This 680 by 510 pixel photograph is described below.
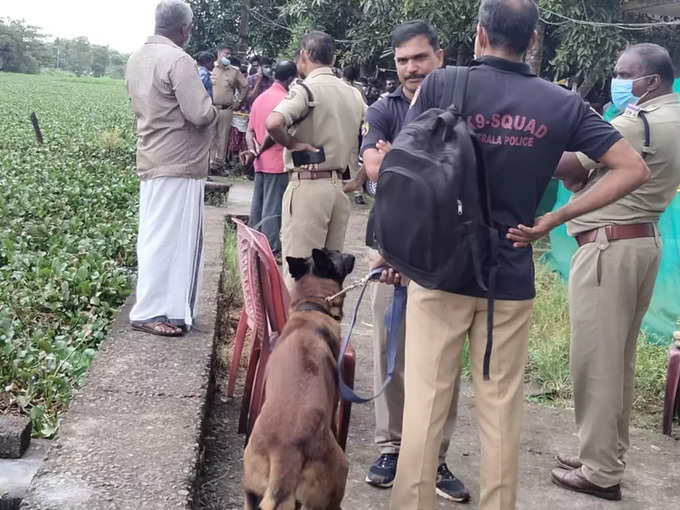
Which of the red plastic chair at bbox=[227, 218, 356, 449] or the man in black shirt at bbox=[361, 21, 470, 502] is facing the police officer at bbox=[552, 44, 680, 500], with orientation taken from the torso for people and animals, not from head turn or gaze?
the red plastic chair

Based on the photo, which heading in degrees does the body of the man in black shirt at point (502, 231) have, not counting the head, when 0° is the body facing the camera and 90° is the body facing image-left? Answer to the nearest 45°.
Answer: approximately 180°

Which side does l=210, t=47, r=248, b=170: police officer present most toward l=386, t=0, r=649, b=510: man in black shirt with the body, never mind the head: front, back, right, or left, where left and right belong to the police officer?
front

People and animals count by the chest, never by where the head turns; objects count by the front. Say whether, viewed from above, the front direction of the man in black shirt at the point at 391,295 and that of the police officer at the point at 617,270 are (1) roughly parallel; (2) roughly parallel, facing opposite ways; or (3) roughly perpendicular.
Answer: roughly perpendicular

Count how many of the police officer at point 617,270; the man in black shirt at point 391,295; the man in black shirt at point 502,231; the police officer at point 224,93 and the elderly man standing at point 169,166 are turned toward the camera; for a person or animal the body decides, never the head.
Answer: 2

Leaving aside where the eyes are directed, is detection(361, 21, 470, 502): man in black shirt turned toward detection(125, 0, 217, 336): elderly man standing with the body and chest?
no

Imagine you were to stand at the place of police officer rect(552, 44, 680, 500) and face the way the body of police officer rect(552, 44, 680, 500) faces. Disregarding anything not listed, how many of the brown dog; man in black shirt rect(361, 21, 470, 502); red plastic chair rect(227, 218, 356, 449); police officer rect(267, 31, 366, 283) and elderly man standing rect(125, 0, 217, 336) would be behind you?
0

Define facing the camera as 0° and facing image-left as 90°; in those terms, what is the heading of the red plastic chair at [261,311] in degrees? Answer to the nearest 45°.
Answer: approximately 270°

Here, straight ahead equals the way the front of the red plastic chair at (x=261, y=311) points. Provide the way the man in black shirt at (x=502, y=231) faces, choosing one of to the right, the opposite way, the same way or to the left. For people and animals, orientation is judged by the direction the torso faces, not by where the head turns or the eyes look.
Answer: to the left

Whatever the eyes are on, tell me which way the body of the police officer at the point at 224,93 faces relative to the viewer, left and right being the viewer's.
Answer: facing the viewer

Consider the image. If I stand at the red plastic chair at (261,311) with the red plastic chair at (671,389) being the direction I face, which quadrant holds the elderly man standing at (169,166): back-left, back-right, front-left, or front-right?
back-left

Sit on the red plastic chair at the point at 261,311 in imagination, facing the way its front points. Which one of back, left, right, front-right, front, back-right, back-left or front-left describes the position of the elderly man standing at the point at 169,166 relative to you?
back-left

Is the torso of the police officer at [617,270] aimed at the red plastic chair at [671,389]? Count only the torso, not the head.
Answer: no

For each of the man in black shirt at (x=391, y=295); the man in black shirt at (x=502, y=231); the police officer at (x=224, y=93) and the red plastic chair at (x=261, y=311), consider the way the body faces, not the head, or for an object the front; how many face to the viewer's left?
0

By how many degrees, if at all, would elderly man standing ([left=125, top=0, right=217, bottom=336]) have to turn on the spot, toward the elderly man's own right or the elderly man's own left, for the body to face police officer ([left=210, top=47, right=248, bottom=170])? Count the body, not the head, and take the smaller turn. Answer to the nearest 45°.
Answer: approximately 45° to the elderly man's own left

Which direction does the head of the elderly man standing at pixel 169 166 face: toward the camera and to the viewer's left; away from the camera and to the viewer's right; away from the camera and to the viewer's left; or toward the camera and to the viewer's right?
away from the camera and to the viewer's right
